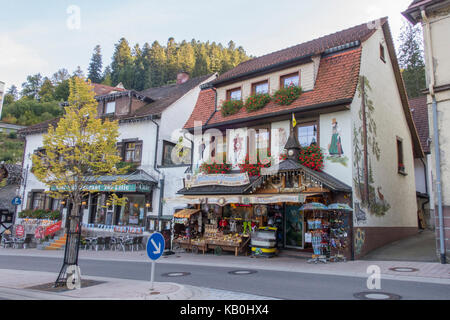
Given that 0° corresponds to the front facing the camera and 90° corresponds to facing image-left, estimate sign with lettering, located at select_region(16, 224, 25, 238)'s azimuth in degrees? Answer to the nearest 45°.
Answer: approximately 0°

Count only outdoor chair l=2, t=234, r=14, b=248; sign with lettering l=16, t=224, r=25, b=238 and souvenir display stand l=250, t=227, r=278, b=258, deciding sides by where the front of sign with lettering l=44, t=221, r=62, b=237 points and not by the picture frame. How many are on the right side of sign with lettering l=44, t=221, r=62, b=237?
2

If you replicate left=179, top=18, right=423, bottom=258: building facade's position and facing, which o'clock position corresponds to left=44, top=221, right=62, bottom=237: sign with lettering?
The sign with lettering is roughly at 2 o'clock from the building facade.

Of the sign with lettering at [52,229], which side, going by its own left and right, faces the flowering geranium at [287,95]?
left

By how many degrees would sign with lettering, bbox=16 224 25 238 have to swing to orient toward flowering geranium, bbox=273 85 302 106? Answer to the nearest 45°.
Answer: approximately 45° to its left

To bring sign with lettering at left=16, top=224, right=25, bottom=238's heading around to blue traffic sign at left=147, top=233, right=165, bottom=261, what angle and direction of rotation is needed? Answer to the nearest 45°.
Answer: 0° — it already faces it

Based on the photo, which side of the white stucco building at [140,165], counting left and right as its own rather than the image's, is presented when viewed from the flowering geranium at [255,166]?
left

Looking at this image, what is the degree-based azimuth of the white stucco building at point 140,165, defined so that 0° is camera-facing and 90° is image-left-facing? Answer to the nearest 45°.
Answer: approximately 45°
